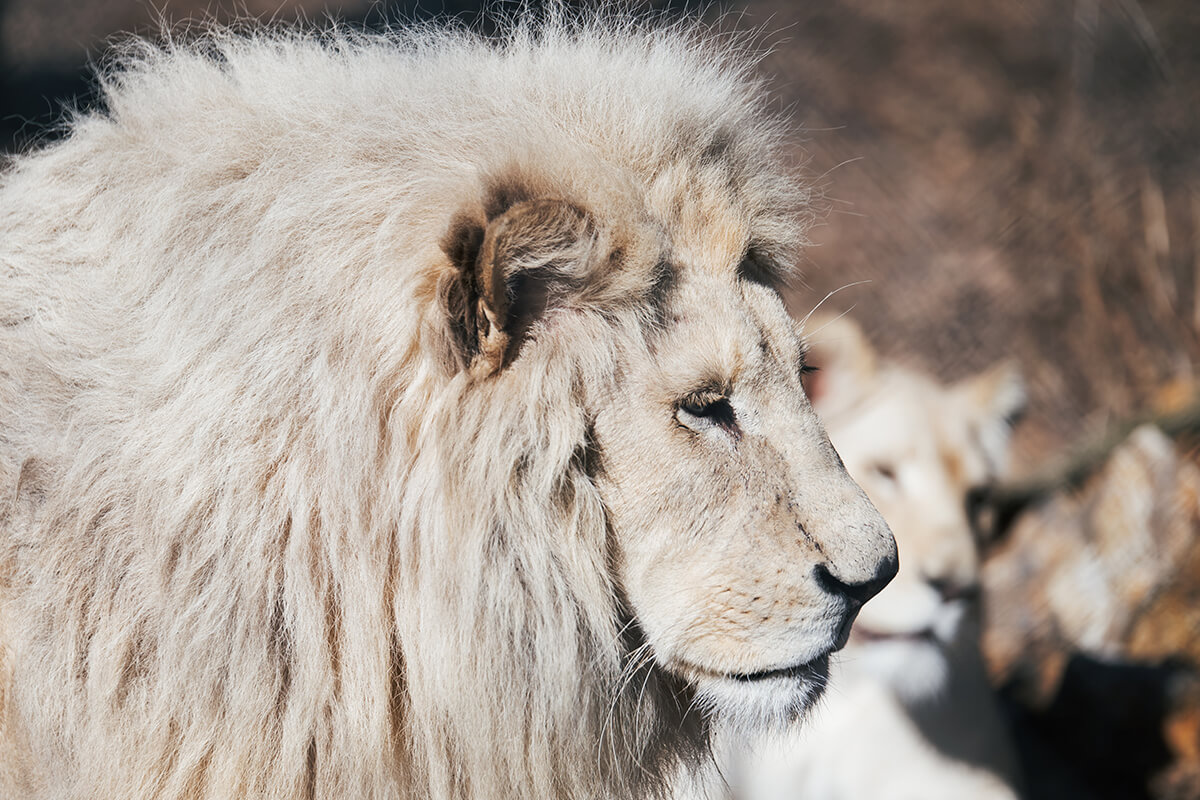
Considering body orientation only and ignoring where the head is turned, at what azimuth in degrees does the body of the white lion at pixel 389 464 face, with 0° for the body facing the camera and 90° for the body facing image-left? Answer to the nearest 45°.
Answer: approximately 270°
